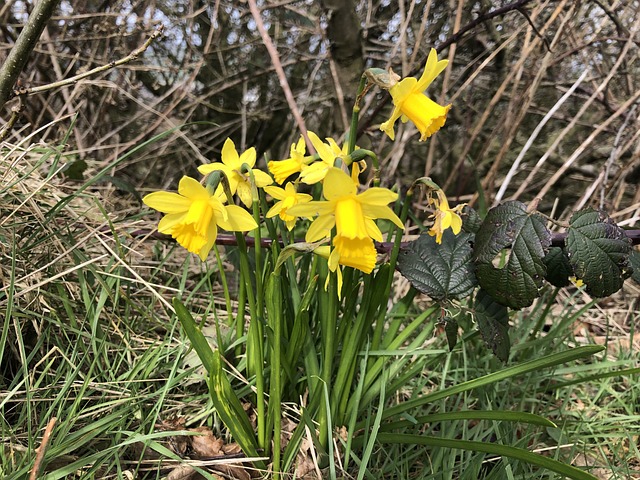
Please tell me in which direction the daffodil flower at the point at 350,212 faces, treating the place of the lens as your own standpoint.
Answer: facing the viewer
